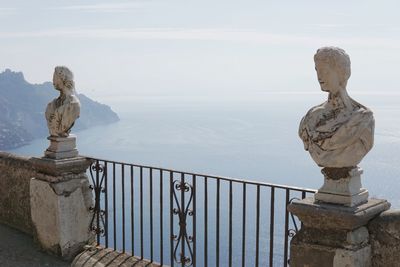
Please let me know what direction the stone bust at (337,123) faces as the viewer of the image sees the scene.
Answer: facing the viewer and to the left of the viewer

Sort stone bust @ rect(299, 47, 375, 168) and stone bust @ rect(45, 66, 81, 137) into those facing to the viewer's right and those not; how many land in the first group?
0

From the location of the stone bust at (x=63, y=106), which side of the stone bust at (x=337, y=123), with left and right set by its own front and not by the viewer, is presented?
right

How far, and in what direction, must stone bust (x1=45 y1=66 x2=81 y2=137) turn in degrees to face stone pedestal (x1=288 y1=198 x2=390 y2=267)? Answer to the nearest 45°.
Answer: approximately 90° to its left

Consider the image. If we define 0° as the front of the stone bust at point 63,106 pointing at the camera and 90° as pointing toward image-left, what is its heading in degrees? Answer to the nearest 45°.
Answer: approximately 45°

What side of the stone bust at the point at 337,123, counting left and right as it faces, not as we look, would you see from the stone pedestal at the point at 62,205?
right
